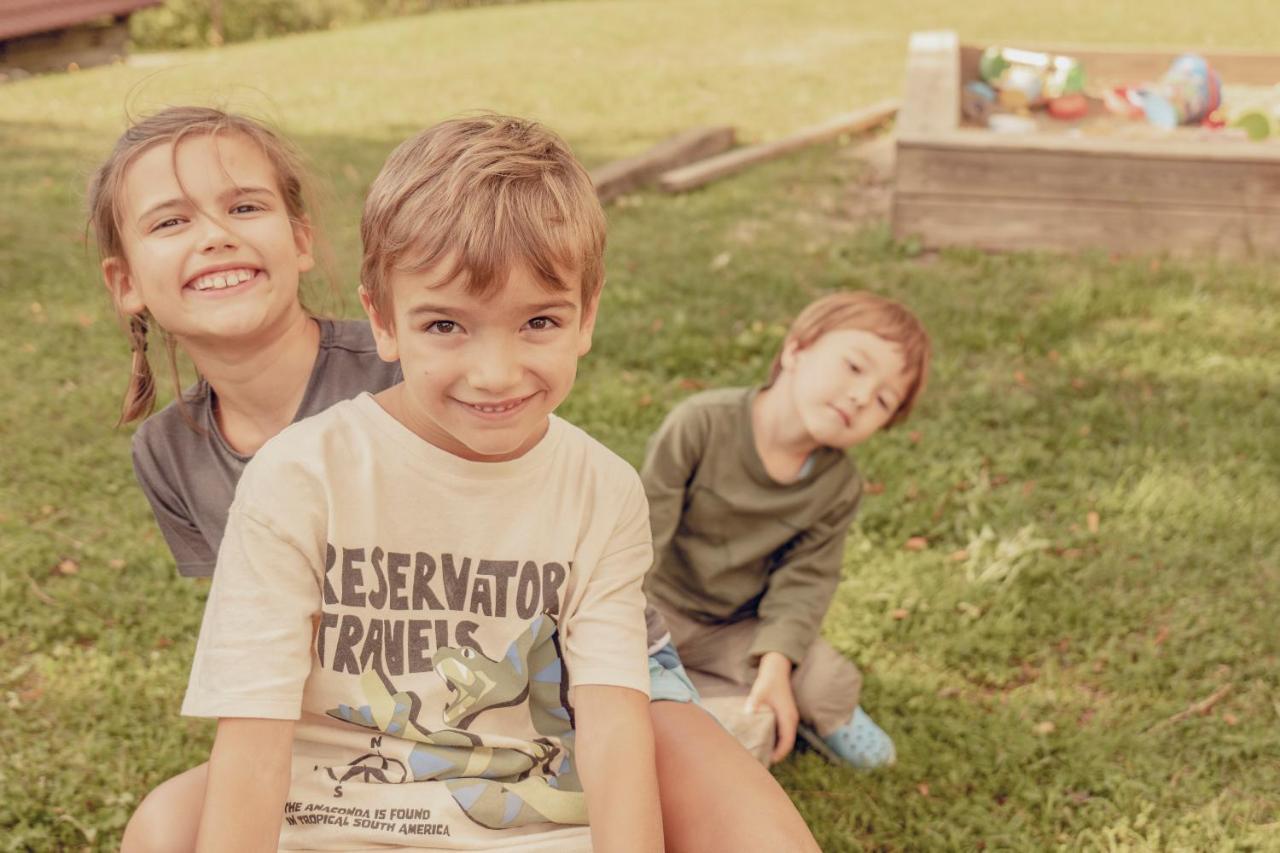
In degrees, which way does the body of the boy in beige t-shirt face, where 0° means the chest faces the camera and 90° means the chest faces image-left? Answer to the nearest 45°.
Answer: approximately 0°

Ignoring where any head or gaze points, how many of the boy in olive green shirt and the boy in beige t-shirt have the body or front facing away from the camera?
0

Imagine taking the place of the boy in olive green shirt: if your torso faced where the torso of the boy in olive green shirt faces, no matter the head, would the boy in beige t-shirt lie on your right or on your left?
on your right

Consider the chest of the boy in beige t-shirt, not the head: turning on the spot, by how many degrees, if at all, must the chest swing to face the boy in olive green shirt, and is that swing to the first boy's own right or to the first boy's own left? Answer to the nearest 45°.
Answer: approximately 135° to the first boy's own left

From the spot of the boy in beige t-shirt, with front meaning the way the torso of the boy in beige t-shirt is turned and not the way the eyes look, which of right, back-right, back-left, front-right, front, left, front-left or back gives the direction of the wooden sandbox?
back-left

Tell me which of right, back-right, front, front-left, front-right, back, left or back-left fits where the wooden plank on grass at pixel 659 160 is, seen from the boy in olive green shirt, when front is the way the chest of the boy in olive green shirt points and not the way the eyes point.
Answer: back-left

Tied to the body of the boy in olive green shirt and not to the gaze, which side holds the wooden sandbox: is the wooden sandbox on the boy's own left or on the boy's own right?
on the boy's own left

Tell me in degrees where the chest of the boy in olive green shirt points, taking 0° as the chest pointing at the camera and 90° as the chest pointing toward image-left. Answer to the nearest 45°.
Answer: approximately 315°

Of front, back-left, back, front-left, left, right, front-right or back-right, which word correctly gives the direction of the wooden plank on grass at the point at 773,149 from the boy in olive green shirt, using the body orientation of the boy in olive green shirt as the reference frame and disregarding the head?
back-left
